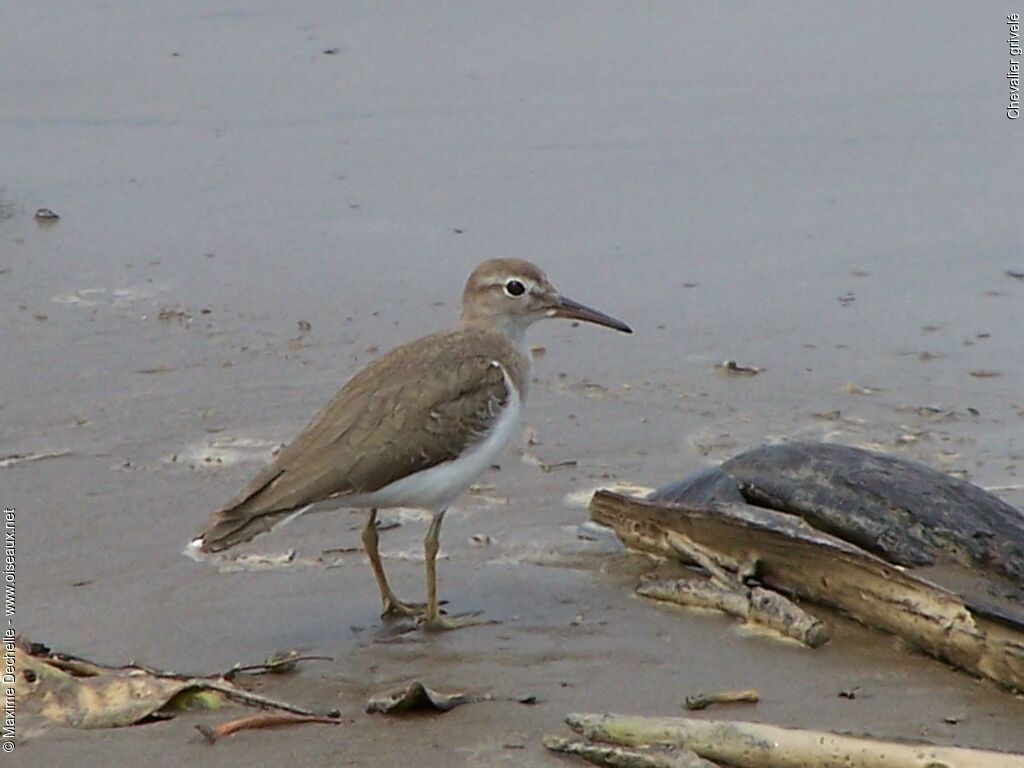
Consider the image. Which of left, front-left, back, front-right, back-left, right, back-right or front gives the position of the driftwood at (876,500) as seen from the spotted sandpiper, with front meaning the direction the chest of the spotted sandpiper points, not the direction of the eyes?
front

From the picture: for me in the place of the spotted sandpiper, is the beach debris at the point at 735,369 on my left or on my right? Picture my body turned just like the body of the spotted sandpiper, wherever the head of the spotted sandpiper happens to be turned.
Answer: on my left

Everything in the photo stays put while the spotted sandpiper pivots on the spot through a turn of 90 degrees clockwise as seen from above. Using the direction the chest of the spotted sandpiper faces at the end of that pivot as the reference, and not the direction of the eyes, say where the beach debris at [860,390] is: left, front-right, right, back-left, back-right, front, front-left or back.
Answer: back-left

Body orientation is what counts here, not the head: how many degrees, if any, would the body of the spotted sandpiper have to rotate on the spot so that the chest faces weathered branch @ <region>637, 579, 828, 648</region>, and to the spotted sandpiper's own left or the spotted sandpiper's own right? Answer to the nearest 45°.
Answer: approximately 45° to the spotted sandpiper's own right

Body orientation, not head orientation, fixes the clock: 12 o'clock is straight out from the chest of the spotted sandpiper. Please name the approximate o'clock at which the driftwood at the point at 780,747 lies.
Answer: The driftwood is roughly at 2 o'clock from the spotted sandpiper.

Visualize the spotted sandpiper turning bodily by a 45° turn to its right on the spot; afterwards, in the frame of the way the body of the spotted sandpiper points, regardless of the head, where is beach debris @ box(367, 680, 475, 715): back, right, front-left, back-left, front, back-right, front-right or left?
front-right

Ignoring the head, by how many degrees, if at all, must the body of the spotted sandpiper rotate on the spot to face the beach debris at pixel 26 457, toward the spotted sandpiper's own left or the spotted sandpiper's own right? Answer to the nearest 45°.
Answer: approximately 135° to the spotted sandpiper's own left

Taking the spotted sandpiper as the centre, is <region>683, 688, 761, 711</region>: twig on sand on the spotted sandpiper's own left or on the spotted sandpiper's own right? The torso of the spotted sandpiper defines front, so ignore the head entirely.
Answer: on the spotted sandpiper's own right

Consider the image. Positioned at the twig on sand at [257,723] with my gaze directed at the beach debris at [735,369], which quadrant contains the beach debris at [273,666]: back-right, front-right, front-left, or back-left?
front-left

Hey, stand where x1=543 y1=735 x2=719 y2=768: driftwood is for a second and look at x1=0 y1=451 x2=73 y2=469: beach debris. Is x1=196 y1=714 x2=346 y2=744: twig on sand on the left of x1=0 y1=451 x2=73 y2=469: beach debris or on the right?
left

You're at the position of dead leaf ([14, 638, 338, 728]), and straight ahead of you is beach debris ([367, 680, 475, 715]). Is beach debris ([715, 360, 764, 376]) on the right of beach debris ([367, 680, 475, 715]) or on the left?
left

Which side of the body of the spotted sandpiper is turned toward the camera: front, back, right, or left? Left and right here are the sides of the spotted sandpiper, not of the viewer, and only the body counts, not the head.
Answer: right

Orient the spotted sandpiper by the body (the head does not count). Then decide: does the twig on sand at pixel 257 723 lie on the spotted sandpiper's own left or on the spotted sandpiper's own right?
on the spotted sandpiper's own right

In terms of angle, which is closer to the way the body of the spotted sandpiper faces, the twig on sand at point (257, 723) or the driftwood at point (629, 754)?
the driftwood

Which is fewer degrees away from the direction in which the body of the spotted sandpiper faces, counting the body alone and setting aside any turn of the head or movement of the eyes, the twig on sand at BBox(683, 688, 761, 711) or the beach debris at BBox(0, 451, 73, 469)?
the twig on sand
